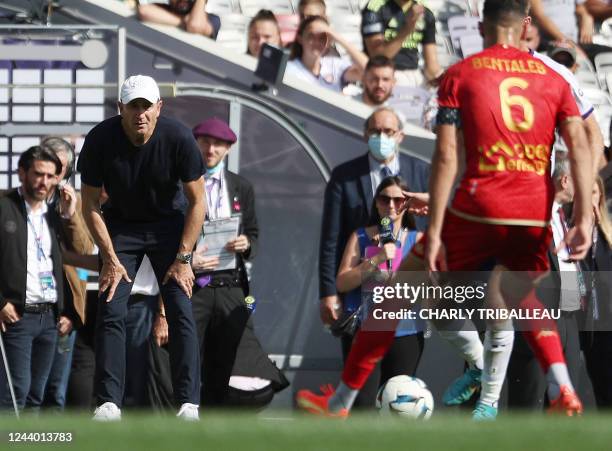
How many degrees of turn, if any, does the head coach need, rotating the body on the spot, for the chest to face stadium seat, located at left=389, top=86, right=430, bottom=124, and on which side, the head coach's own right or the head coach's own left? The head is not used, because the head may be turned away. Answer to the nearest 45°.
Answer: approximately 135° to the head coach's own left

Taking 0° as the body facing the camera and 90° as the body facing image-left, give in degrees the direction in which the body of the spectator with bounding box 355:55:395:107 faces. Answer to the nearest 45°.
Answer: approximately 0°

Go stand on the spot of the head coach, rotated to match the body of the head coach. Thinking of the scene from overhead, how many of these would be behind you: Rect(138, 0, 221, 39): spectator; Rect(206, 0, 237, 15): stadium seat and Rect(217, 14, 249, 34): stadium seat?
3

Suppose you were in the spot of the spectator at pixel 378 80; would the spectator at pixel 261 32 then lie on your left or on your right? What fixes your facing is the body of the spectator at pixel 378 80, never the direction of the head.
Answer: on your right

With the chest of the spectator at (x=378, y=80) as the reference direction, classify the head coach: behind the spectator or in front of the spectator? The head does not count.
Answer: in front

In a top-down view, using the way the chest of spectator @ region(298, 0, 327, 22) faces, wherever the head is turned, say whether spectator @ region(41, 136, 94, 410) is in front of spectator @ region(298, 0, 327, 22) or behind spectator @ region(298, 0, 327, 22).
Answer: in front

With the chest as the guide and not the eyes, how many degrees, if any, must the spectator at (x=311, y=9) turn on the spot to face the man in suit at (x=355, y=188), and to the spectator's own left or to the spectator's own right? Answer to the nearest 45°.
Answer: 0° — they already face them
